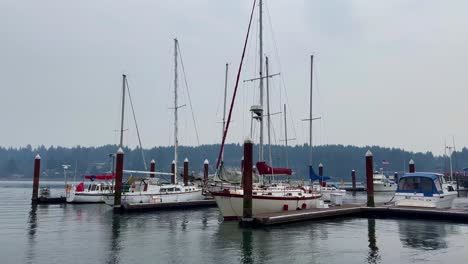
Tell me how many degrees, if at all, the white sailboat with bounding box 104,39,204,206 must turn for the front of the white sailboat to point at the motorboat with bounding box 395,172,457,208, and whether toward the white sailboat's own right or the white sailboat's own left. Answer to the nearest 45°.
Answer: approximately 45° to the white sailboat's own right

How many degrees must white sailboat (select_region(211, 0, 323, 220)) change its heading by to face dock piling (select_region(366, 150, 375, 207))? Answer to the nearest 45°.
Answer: approximately 180°

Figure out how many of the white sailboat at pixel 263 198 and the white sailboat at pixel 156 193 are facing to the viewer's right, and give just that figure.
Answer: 1

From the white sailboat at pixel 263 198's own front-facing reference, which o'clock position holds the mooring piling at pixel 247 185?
The mooring piling is roughly at 11 o'clock from the white sailboat.

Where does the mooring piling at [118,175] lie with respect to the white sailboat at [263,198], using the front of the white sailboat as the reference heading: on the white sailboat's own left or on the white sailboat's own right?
on the white sailboat's own right

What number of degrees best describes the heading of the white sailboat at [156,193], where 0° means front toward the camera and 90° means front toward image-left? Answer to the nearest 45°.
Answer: approximately 270°

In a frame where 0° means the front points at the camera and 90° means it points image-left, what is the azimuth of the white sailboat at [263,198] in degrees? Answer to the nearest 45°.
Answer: approximately 45°

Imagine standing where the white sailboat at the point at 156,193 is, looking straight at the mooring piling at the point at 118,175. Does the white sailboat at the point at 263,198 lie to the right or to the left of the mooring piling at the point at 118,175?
left
